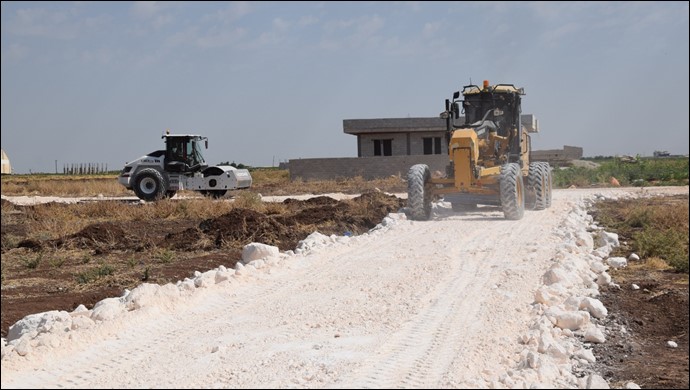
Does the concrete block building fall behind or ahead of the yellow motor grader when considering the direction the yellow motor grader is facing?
behind

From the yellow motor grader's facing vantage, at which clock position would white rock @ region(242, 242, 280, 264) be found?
The white rock is roughly at 1 o'clock from the yellow motor grader.

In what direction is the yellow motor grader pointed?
toward the camera

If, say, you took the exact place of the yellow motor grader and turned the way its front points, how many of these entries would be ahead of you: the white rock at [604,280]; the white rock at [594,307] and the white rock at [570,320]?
3

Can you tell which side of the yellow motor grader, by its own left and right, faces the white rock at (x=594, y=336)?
front

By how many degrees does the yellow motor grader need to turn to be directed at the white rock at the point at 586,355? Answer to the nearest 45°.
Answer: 0° — it already faces it

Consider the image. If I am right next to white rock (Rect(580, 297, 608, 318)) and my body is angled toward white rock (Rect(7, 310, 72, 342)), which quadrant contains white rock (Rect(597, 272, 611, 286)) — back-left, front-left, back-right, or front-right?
back-right

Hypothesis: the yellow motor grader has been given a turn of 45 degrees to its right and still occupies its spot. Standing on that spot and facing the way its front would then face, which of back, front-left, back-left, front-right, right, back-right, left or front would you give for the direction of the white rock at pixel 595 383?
front-left

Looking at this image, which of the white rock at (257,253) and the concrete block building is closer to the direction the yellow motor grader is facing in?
the white rock

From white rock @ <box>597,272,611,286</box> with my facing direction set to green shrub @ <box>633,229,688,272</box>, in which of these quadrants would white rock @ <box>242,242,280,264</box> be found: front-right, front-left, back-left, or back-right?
back-left

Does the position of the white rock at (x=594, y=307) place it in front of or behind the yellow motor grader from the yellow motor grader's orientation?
in front

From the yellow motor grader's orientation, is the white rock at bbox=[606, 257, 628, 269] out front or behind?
out front

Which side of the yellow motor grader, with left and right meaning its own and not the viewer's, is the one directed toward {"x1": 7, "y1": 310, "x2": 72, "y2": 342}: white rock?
front

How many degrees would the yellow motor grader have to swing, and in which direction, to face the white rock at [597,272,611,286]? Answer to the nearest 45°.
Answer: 0° — it already faces it
